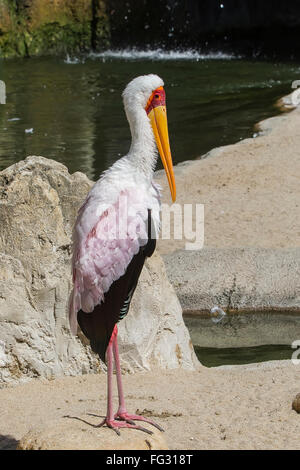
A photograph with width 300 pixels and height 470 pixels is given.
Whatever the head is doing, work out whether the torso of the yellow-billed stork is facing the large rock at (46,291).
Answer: no

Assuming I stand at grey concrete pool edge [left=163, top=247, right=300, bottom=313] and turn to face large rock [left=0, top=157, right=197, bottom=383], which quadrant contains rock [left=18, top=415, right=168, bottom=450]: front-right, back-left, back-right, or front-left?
front-left

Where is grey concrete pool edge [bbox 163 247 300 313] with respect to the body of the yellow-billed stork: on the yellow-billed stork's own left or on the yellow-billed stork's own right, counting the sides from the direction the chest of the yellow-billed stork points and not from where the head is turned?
on the yellow-billed stork's own left

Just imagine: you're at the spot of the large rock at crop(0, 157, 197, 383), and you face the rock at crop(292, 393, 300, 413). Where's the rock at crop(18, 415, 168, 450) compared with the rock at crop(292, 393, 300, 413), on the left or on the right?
right

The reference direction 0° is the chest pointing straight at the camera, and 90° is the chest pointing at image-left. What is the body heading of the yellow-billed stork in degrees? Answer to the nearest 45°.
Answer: approximately 270°
